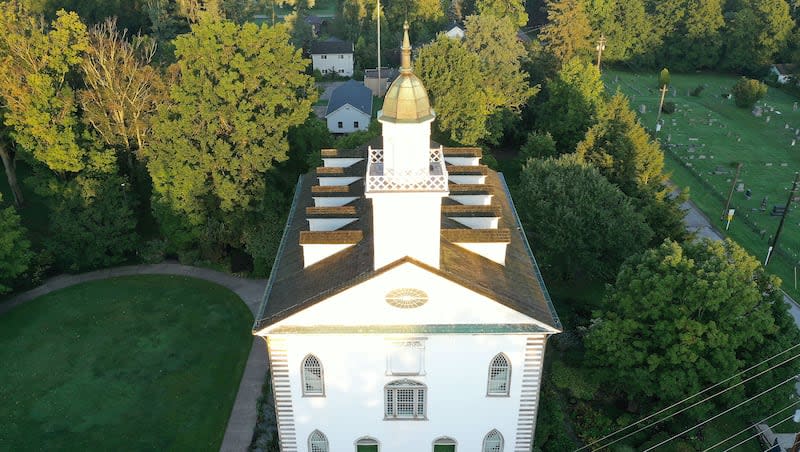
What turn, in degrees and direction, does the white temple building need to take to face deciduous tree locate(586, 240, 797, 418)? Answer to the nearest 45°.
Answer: approximately 90° to its left

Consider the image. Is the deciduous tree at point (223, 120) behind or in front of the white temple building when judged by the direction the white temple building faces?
behind

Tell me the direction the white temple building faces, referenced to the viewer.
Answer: facing the viewer

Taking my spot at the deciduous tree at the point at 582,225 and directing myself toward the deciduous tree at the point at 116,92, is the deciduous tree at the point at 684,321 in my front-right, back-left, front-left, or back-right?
back-left

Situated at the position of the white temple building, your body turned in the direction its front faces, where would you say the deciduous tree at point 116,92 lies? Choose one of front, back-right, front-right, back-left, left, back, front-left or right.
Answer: back-right

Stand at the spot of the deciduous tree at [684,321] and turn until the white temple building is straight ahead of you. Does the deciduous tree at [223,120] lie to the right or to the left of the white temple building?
right
